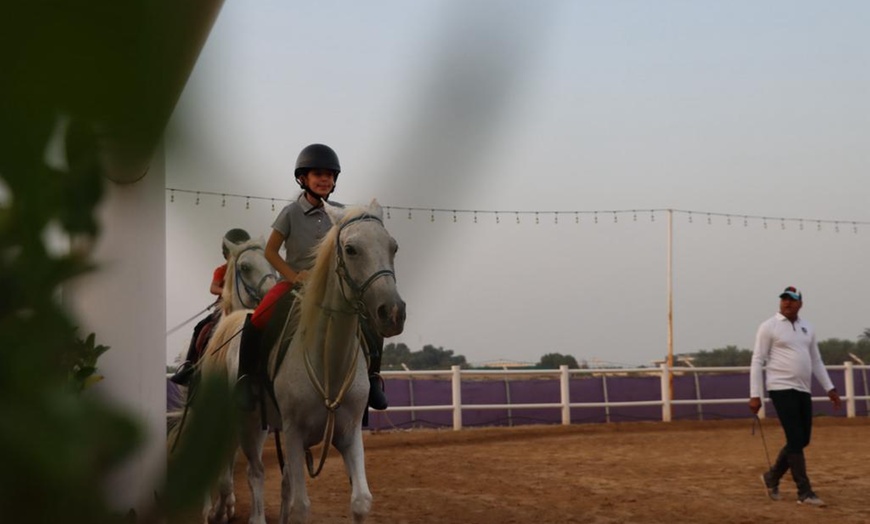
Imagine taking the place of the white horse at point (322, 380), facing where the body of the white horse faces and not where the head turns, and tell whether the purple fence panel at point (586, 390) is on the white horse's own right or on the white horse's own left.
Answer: on the white horse's own left

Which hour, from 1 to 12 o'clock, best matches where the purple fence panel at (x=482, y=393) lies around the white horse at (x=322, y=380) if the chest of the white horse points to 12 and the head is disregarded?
The purple fence panel is roughly at 8 o'clock from the white horse.

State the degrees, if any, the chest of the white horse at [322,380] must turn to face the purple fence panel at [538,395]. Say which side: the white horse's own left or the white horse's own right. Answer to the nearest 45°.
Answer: approximately 135° to the white horse's own left

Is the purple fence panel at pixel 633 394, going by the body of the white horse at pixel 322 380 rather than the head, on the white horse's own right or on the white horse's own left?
on the white horse's own left

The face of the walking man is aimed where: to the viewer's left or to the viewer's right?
to the viewer's left

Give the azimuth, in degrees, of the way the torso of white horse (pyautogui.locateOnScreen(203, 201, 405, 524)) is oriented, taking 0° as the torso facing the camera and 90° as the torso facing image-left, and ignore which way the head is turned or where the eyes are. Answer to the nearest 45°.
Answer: approximately 315°

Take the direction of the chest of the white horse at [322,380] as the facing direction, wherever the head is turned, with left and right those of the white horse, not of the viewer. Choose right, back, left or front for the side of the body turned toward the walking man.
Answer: left

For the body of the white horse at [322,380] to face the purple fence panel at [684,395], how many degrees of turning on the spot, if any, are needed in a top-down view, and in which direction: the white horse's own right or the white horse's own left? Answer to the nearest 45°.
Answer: approximately 90° to the white horse's own left
